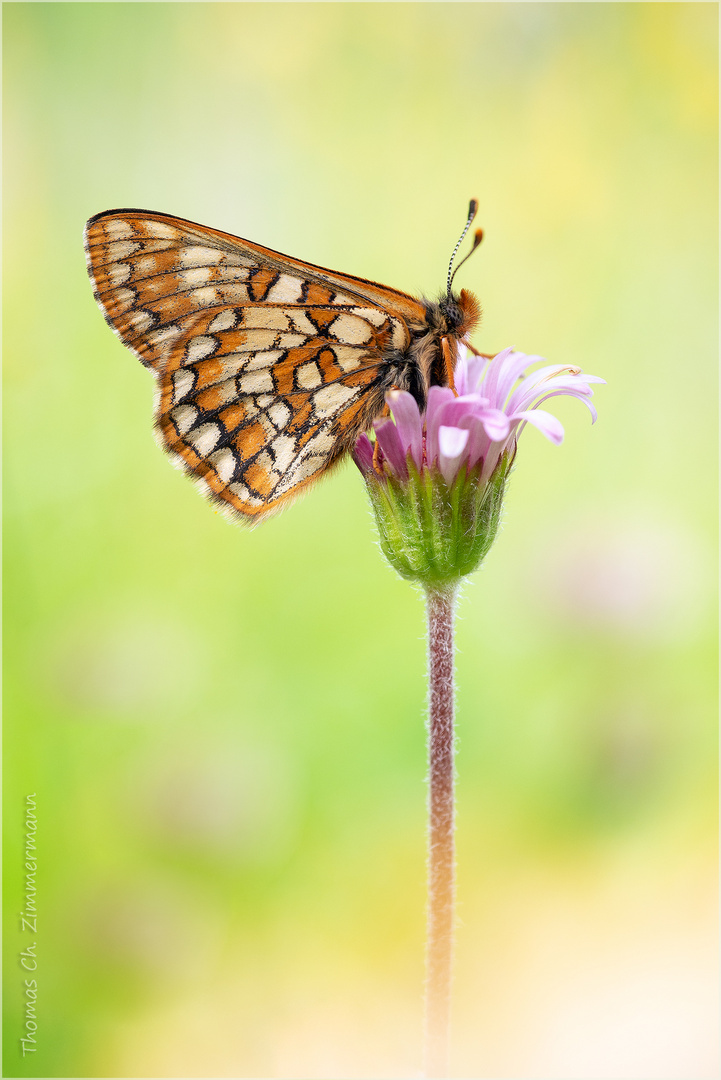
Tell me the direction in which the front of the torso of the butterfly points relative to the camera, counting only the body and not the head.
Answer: to the viewer's right
